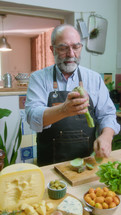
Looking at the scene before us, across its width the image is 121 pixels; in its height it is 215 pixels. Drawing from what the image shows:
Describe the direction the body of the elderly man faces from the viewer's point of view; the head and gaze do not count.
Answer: toward the camera

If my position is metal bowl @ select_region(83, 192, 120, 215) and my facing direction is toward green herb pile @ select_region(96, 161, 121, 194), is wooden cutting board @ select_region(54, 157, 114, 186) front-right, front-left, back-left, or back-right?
front-left

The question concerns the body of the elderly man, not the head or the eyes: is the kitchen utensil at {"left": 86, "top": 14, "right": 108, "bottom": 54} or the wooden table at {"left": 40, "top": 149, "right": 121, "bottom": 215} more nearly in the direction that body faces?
the wooden table

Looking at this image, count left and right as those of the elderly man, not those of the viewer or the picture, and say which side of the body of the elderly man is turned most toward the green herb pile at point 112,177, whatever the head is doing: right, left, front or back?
front

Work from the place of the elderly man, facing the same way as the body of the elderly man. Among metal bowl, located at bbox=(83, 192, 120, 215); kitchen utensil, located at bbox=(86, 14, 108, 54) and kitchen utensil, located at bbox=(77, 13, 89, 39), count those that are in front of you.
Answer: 1

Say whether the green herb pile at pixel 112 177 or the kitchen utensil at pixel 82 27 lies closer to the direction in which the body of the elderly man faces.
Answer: the green herb pile

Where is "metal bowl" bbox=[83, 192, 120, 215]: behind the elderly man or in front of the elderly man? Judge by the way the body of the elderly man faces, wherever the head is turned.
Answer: in front

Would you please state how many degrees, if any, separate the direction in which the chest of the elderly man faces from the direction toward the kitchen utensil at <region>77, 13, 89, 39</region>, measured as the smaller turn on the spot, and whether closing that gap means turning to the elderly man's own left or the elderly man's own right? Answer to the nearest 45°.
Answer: approximately 180°

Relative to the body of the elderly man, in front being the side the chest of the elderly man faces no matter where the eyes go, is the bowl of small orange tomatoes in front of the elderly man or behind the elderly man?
in front

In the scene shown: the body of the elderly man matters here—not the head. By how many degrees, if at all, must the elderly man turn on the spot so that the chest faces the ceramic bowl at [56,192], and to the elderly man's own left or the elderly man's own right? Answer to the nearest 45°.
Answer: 0° — they already face it

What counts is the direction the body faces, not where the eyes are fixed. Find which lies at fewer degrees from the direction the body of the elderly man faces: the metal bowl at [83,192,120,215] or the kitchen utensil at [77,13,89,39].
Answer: the metal bowl

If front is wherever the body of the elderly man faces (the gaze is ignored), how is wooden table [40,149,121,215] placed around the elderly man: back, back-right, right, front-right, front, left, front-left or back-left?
front
